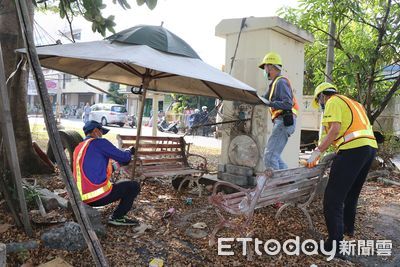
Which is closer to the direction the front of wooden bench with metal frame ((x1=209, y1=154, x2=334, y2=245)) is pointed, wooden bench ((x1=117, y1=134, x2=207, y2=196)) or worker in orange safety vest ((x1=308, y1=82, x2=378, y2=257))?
the wooden bench

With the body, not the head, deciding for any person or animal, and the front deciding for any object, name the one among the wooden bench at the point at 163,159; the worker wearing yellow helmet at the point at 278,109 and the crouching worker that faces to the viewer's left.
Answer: the worker wearing yellow helmet

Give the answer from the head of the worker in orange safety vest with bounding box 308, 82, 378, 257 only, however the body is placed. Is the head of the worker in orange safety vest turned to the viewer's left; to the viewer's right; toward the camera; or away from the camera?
to the viewer's left

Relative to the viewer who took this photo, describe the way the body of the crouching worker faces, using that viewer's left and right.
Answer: facing to the right of the viewer

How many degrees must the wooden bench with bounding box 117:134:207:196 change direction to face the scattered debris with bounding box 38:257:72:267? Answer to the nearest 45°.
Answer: approximately 45° to its right

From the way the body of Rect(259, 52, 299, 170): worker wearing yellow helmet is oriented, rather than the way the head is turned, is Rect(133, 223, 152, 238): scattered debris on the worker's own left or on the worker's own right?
on the worker's own left

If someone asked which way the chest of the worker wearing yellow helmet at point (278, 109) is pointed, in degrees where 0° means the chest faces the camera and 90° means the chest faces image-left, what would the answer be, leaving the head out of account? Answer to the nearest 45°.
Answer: approximately 90°

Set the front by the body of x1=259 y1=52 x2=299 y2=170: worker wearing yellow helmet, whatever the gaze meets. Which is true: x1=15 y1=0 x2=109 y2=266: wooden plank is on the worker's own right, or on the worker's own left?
on the worker's own left

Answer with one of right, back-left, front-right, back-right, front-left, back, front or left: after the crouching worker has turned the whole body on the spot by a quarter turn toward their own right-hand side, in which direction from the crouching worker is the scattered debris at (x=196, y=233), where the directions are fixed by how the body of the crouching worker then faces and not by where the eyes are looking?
left

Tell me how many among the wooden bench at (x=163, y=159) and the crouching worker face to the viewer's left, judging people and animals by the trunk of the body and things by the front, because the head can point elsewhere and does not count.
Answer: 0
